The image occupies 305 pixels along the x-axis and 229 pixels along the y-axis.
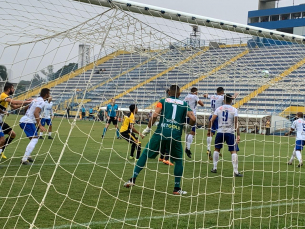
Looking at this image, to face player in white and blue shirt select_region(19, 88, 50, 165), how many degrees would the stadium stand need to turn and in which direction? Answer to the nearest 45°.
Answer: approximately 45° to its right

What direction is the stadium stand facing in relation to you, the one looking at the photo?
facing the viewer and to the left of the viewer

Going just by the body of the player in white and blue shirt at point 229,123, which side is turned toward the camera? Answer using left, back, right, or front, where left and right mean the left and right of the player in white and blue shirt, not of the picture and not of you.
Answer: back

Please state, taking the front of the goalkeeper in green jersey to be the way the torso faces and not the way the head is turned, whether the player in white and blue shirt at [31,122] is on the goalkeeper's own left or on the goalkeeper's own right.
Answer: on the goalkeeper's own left

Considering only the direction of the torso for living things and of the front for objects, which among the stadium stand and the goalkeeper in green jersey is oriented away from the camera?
the goalkeeper in green jersey

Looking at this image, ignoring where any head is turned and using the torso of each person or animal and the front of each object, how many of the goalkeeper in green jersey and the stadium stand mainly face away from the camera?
1

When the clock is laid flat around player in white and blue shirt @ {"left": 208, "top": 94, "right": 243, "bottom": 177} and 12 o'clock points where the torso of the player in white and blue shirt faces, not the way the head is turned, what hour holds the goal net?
The goal net is roughly at 7 o'clock from the player in white and blue shirt.

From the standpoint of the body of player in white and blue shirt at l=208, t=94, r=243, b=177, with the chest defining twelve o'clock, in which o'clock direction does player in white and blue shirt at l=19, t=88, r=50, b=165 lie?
player in white and blue shirt at l=19, t=88, r=50, b=165 is roughly at 9 o'clock from player in white and blue shirt at l=208, t=94, r=243, b=177.

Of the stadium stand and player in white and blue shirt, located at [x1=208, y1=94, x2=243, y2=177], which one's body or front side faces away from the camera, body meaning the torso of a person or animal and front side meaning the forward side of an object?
the player in white and blue shirt

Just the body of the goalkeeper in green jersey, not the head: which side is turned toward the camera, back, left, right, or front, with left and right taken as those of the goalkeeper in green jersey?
back

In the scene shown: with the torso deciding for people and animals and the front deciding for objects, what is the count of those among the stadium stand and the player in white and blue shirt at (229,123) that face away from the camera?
1

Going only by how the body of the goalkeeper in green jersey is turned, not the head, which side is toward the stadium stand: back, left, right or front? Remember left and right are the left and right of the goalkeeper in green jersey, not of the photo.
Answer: front

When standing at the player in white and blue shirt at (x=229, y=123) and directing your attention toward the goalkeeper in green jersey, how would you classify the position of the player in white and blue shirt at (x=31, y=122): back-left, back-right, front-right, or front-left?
front-right
